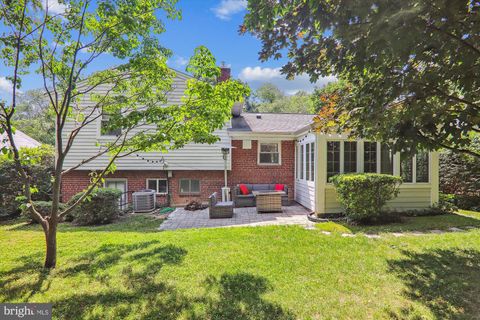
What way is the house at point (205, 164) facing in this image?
away from the camera

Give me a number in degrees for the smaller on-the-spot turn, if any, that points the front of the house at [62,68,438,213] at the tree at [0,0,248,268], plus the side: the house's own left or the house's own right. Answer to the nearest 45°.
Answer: approximately 180°

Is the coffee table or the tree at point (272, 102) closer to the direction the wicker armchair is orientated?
the coffee table

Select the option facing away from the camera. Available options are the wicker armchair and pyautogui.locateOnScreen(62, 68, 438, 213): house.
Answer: the house

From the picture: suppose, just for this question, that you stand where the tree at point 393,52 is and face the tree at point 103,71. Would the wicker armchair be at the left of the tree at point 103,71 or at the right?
right

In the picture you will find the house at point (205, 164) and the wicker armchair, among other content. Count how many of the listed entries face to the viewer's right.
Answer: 1

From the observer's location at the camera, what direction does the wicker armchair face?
facing to the right of the viewer
